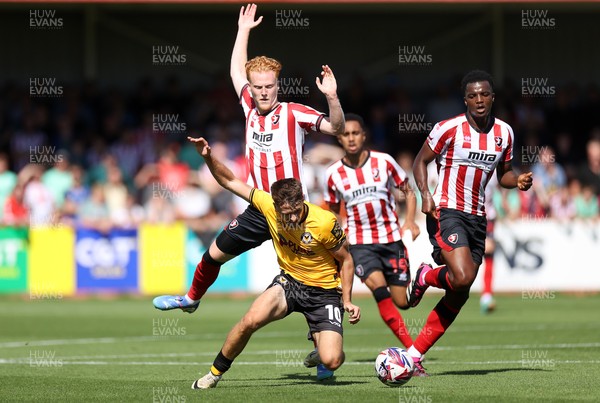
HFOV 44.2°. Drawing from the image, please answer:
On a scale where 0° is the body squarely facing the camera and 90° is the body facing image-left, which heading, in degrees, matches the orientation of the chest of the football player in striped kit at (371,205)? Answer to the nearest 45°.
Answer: approximately 0°

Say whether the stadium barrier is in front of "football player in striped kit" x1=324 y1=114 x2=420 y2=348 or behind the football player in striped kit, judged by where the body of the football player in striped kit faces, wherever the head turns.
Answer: behind

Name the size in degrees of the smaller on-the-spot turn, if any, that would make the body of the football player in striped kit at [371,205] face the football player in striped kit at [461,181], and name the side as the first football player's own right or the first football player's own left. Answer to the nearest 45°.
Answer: approximately 45° to the first football player's own left

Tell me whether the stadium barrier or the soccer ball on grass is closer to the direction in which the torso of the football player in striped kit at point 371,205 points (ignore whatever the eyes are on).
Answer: the soccer ball on grass
